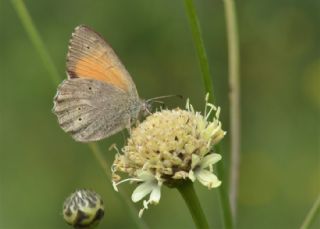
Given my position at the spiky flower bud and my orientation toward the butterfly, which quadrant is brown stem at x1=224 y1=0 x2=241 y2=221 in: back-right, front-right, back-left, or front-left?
front-right

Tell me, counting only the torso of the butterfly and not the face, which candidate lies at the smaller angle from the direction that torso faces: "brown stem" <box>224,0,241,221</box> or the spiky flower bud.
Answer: the brown stem

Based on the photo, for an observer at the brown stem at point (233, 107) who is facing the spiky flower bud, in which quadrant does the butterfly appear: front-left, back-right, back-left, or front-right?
front-right

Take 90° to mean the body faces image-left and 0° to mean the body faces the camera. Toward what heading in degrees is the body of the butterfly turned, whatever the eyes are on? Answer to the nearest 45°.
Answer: approximately 270°

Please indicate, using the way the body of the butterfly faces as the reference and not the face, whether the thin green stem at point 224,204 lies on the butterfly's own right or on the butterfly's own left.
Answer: on the butterfly's own left

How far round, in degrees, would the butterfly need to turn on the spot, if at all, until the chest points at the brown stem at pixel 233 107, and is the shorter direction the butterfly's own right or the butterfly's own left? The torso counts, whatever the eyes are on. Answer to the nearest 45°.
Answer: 0° — it already faces it

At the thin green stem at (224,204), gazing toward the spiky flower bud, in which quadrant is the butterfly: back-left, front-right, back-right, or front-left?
front-right
